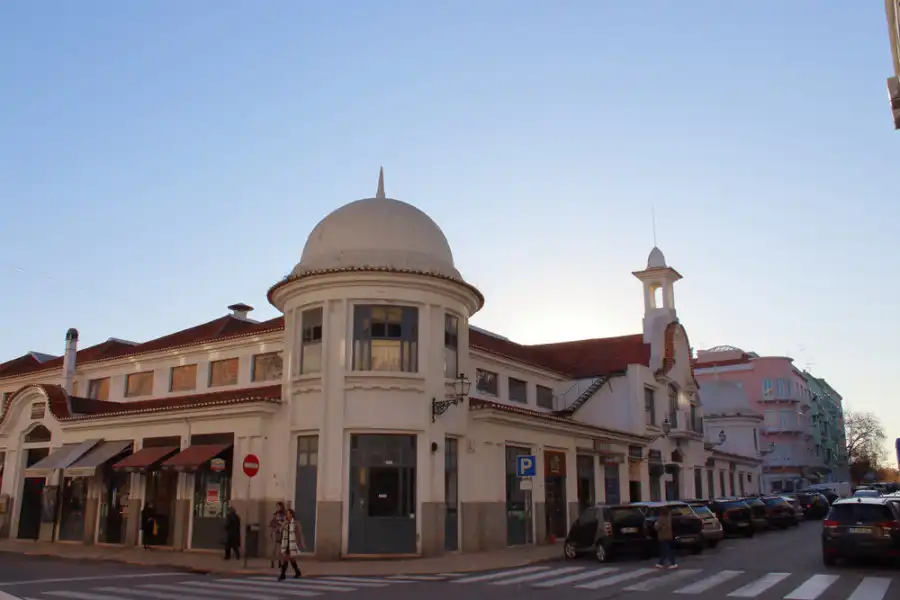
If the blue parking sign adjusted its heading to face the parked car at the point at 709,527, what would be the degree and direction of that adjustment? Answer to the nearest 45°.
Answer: approximately 135° to its left

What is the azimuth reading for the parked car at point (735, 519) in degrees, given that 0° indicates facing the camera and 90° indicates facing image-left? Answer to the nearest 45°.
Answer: approximately 135°

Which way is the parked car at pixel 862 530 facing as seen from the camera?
away from the camera

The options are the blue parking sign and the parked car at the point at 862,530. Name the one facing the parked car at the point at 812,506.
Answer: the parked car at the point at 862,530

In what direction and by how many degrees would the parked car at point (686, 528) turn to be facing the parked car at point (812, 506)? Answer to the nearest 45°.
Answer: approximately 45° to its right

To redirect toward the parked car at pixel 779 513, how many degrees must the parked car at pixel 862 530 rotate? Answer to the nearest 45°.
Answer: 0° — it already faces it

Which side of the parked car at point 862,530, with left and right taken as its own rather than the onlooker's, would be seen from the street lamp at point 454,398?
left

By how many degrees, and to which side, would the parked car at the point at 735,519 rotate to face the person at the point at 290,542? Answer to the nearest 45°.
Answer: approximately 90° to its left

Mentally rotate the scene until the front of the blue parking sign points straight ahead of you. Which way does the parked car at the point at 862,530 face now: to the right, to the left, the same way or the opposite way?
the opposite way
